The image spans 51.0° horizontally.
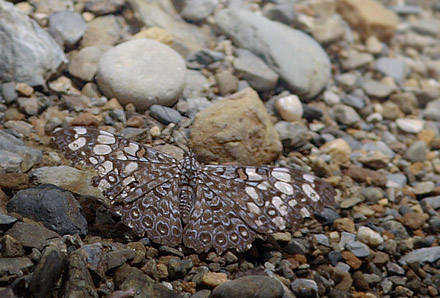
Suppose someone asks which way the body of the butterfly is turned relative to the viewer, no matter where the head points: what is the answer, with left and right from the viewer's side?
facing away from the viewer

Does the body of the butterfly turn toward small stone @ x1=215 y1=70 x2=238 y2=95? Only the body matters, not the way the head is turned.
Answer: yes

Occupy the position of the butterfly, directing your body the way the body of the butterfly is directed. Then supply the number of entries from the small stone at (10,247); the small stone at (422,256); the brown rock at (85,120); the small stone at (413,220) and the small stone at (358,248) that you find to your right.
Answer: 3

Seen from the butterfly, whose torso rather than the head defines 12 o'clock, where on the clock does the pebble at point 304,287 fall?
The pebble is roughly at 4 o'clock from the butterfly.

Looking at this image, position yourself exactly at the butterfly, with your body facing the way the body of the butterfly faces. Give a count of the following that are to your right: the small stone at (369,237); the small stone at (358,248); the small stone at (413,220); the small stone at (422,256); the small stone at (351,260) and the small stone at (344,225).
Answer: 6

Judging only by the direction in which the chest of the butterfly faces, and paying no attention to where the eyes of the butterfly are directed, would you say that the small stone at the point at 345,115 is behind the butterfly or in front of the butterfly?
in front

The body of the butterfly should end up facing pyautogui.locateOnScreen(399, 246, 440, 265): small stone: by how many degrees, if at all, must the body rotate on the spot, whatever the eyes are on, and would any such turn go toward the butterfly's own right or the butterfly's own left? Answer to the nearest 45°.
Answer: approximately 90° to the butterfly's own right

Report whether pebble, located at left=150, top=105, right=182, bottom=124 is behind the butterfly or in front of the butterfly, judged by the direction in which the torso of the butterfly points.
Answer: in front

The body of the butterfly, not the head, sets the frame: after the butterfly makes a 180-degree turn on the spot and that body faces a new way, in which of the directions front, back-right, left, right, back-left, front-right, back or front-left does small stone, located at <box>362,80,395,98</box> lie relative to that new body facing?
back-left

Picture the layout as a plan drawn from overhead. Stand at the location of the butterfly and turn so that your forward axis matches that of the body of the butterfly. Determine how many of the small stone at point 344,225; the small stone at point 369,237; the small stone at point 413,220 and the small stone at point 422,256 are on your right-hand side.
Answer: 4

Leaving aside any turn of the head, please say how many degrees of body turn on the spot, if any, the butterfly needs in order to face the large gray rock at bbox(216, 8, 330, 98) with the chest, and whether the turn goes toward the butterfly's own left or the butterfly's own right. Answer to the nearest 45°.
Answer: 0° — it already faces it

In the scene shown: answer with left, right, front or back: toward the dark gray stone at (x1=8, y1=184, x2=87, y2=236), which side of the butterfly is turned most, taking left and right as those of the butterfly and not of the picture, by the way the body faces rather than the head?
left

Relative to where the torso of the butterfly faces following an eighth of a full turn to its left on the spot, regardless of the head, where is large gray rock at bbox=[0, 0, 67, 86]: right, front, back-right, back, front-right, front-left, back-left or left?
front

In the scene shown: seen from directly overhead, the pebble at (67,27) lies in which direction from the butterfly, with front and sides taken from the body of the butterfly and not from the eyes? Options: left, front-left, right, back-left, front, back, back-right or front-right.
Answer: front-left

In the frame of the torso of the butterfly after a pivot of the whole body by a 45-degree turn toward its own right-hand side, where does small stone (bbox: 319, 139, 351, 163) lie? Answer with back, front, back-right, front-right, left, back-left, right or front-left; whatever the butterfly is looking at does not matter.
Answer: front

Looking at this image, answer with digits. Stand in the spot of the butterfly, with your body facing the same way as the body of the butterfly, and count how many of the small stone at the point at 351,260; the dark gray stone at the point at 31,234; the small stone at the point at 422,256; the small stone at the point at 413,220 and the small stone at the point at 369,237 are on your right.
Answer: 4
